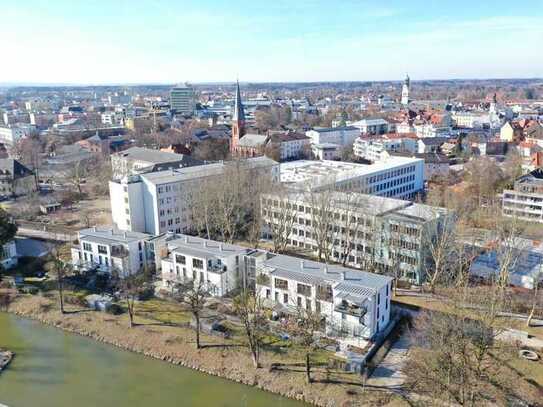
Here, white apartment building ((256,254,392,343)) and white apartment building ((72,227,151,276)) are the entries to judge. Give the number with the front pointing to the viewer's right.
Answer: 0

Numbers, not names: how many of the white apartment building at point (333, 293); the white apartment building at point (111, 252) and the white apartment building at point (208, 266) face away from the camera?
0

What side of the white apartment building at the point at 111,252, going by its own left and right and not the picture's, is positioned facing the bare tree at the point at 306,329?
left

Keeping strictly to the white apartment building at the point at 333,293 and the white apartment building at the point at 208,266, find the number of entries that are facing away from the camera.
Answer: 0

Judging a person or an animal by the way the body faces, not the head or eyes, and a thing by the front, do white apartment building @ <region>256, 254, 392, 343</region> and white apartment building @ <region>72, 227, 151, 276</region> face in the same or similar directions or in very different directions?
same or similar directions

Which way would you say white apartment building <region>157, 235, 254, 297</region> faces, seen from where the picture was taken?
facing the viewer and to the left of the viewer

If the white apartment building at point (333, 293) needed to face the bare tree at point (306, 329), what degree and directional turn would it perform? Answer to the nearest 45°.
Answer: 0° — it already faces it

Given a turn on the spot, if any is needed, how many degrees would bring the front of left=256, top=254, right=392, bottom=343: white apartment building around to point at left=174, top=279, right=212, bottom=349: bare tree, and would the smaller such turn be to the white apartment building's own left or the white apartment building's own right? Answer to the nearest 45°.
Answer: approximately 45° to the white apartment building's own right

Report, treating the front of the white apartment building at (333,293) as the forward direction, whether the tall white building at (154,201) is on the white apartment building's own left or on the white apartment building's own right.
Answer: on the white apartment building's own right

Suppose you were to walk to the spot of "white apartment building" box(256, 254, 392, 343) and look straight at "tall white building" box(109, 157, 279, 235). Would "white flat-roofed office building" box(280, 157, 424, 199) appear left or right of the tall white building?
right

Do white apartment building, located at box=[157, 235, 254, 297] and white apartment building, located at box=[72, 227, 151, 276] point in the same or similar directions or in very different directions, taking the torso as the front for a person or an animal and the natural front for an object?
same or similar directions

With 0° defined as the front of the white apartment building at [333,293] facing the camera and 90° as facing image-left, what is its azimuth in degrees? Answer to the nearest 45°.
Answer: approximately 45°

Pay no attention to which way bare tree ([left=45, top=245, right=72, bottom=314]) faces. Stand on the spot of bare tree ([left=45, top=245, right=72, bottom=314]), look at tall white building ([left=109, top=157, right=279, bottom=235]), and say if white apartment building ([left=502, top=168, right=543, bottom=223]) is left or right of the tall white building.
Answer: right

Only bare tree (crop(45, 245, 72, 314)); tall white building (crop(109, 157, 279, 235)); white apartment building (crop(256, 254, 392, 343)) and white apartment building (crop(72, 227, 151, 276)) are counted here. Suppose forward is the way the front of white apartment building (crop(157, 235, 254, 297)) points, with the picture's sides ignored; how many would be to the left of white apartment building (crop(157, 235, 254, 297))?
1

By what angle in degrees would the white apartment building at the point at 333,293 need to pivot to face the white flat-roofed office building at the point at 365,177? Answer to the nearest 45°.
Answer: approximately 135° to its right

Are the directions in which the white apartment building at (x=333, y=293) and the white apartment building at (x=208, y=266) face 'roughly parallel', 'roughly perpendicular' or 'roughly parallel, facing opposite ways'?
roughly parallel

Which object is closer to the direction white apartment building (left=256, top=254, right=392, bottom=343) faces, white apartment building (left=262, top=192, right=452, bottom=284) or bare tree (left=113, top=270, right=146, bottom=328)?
the bare tree
